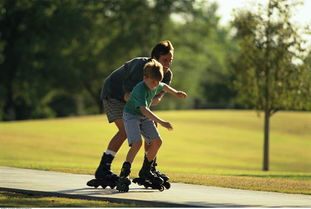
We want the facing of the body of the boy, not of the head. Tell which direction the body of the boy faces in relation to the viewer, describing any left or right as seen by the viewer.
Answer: facing the viewer and to the right of the viewer

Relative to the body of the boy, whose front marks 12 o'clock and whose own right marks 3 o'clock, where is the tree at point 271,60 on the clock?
The tree is roughly at 8 o'clock from the boy.
